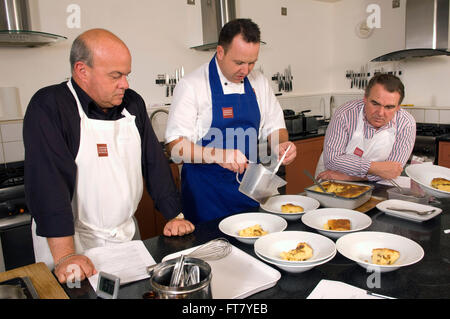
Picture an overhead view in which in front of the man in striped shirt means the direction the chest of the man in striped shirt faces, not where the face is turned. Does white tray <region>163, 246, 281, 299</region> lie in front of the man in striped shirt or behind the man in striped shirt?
in front

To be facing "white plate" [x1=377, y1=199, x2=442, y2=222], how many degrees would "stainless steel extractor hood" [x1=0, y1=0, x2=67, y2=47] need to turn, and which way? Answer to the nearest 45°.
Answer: approximately 45° to its left

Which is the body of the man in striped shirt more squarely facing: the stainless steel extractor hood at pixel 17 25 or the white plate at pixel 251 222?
the white plate

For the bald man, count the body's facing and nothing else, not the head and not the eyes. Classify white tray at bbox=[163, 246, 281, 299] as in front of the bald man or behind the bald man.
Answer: in front

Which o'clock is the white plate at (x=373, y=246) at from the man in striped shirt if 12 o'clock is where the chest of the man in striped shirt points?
The white plate is roughly at 12 o'clock from the man in striped shirt.

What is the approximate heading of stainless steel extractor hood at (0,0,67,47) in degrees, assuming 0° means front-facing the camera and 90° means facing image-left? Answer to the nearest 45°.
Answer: approximately 0°

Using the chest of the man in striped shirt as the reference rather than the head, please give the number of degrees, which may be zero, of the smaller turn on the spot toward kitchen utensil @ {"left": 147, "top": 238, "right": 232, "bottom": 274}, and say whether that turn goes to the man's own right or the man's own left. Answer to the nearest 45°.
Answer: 0° — they already face it

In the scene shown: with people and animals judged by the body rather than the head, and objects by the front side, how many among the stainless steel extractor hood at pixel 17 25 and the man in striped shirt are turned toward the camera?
2
